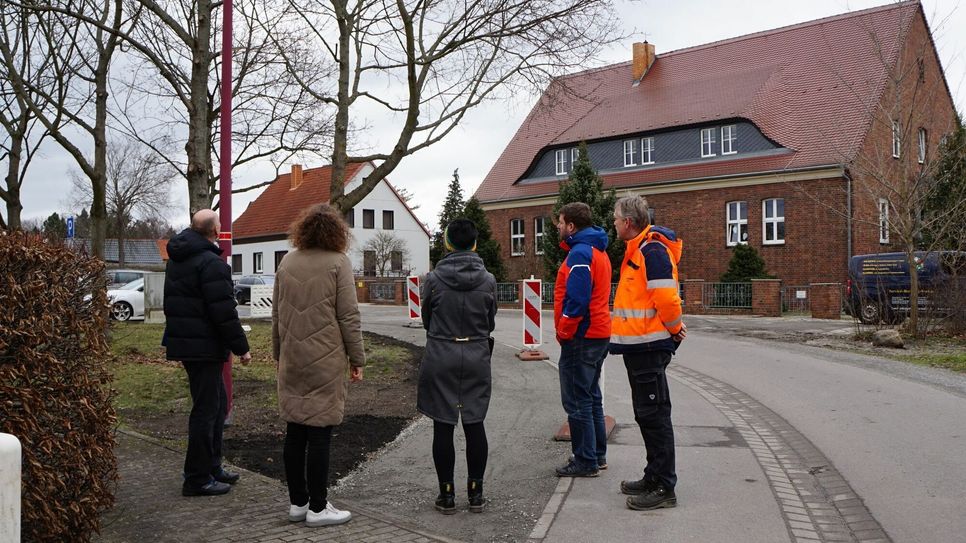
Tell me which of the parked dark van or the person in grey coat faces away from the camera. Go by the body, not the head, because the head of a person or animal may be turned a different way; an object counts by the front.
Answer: the person in grey coat

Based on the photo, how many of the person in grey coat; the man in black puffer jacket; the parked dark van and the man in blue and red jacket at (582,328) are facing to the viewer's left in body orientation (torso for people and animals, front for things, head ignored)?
1

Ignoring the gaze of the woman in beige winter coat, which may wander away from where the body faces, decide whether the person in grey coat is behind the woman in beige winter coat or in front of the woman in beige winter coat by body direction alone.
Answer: in front

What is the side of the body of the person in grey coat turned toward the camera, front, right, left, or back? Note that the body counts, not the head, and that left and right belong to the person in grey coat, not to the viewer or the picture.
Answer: back

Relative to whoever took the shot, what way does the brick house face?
facing the viewer and to the left of the viewer

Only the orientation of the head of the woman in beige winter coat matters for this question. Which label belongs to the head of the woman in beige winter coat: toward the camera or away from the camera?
away from the camera

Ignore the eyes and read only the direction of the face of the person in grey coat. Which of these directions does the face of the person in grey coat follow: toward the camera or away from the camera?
away from the camera

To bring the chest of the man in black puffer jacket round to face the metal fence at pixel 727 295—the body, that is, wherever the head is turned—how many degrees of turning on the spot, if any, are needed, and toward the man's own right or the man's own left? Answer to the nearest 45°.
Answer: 0° — they already face it

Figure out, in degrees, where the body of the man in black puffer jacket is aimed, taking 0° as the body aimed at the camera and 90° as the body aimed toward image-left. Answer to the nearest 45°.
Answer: approximately 225°

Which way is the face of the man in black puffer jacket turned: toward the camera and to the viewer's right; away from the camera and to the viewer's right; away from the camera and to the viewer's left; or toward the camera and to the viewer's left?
away from the camera and to the viewer's right

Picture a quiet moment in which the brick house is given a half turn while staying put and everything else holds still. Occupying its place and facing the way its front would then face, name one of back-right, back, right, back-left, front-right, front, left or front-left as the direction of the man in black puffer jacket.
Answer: back-right

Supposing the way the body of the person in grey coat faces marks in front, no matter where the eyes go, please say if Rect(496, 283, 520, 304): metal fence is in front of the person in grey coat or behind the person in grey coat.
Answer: in front
